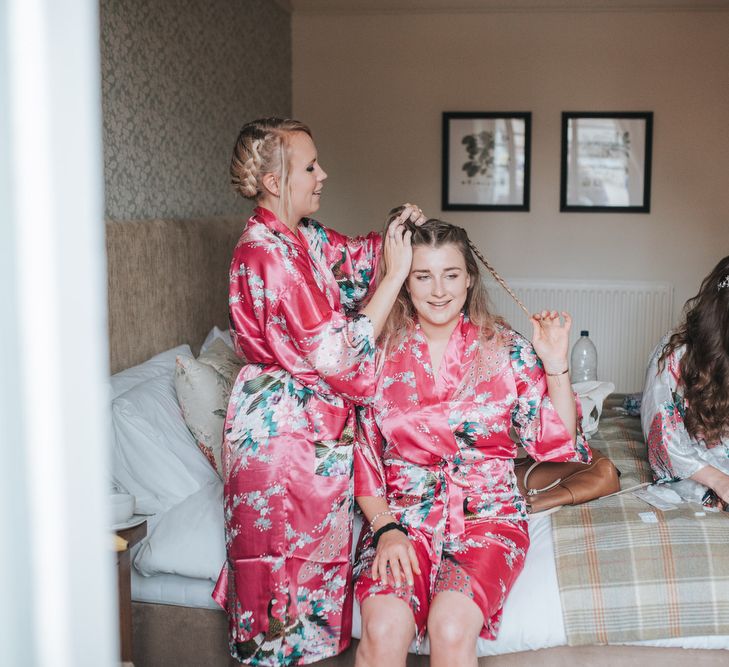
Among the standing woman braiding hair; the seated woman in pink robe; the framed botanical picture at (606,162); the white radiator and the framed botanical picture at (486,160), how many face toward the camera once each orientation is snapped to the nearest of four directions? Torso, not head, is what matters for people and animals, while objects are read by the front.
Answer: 4

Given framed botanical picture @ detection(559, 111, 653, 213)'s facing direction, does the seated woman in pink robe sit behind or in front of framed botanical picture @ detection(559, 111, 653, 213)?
in front

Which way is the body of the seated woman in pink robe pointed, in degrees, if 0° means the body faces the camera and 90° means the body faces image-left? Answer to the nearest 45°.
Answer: approximately 0°

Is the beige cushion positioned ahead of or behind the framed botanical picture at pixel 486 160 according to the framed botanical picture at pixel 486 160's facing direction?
ahead

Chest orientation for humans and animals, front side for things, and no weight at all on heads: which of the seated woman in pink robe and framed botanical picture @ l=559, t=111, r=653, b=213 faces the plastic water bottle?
the framed botanical picture

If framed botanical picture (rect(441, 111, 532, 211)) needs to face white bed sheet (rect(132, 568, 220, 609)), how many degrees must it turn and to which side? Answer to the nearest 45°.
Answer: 0° — it already faces it

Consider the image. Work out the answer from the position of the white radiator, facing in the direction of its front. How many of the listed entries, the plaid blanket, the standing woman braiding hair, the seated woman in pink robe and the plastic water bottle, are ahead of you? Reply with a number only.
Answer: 4

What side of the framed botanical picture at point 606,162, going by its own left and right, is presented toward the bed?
front

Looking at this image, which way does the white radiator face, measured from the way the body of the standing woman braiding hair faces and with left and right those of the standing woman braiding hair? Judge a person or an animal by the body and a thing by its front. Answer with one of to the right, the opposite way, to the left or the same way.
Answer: to the right

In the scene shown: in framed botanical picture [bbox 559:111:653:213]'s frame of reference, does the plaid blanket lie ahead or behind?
ahead
